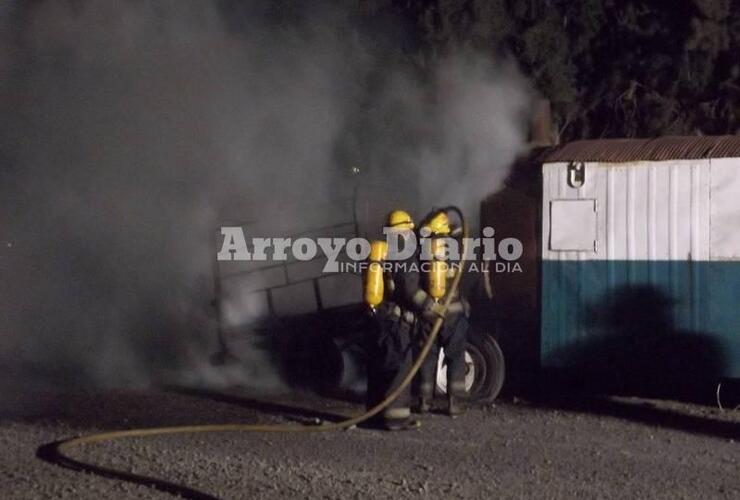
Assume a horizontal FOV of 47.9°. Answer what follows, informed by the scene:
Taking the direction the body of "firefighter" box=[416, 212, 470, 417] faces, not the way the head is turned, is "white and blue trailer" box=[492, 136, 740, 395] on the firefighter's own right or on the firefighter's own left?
on the firefighter's own right

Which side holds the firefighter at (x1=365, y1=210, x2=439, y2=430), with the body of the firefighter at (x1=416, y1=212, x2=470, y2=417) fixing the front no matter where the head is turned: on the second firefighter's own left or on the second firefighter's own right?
on the second firefighter's own left

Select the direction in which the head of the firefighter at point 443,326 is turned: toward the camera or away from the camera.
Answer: away from the camera

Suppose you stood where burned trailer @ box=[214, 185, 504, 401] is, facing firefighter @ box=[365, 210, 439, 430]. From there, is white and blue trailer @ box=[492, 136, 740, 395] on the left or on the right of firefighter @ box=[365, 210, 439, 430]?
left

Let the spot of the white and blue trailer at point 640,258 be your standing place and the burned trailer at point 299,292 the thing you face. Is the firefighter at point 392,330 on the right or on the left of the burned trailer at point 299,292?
left

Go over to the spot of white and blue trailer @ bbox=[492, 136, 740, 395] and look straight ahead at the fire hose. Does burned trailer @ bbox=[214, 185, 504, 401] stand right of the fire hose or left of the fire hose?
right

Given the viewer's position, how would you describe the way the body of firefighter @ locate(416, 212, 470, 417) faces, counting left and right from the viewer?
facing away from the viewer
